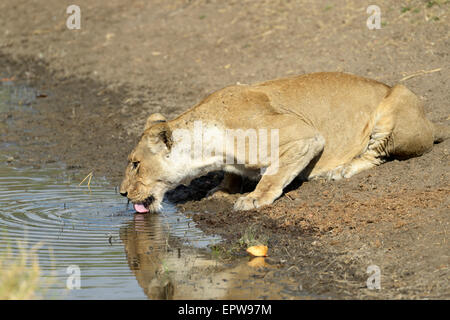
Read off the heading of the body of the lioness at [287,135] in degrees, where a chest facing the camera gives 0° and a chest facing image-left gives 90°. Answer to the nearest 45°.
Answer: approximately 90°

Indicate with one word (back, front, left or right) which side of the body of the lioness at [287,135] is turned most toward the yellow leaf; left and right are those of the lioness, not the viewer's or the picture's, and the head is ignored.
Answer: left
